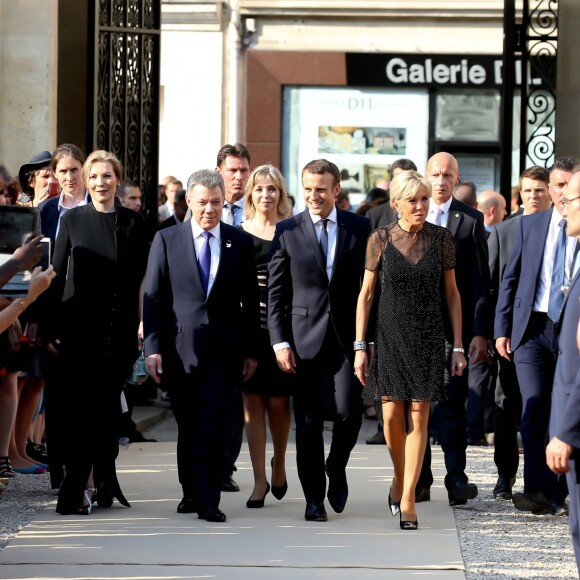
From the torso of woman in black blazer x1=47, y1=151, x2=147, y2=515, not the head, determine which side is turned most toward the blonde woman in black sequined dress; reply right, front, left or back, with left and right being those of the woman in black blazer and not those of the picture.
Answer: left

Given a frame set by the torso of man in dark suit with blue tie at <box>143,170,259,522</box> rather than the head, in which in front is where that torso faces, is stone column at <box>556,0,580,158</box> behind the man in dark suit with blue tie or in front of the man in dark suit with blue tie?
behind

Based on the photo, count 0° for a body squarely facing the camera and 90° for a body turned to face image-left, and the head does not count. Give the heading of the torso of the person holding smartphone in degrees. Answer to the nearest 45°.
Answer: approximately 315°
